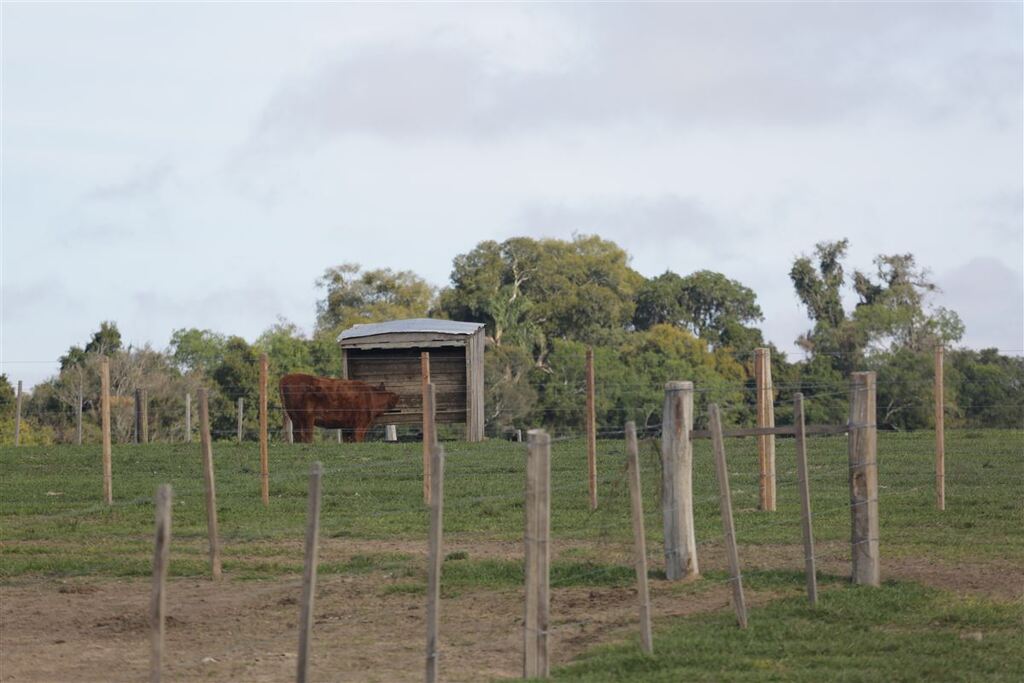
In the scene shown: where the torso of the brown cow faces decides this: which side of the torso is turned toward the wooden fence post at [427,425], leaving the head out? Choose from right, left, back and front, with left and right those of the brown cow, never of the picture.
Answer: right

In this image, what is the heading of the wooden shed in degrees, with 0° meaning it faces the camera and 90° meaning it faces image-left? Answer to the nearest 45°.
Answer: approximately 0°

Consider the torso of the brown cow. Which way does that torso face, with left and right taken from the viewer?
facing to the right of the viewer

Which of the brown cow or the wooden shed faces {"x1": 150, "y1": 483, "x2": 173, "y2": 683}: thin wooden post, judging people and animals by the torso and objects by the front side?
the wooden shed

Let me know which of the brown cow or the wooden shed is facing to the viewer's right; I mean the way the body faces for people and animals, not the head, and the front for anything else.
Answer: the brown cow

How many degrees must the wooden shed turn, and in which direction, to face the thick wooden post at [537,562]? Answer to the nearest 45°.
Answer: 0° — it already faces it

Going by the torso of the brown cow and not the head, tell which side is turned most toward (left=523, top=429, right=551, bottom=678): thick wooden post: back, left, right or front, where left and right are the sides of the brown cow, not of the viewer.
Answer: right

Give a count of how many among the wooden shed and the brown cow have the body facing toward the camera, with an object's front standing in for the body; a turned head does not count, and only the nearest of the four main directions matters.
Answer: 1

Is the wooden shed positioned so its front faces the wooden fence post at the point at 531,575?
yes

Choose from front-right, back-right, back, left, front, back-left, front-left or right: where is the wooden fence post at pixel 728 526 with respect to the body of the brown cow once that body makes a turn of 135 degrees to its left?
back-left

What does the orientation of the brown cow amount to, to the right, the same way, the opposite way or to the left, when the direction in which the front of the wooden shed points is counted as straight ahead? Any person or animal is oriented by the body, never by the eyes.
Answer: to the left

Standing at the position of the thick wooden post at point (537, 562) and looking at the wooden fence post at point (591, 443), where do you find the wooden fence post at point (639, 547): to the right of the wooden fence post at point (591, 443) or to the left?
right
